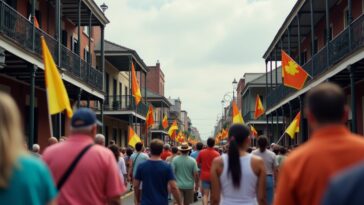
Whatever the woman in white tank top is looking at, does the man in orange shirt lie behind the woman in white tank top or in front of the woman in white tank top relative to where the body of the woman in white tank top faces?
behind

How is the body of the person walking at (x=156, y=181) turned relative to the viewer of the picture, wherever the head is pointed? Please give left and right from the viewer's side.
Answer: facing away from the viewer

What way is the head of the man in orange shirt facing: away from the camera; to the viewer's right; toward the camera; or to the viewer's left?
away from the camera

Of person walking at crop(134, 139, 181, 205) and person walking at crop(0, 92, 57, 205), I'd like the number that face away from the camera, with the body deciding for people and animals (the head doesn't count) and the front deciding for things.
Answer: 2

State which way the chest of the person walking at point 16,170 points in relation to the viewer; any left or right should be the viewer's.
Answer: facing away from the viewer

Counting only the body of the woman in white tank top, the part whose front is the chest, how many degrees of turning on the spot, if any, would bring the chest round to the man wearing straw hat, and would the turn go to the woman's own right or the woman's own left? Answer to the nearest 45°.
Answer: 0° — they already face them

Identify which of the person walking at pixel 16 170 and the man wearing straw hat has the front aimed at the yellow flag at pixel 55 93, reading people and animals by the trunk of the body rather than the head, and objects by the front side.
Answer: the person walking

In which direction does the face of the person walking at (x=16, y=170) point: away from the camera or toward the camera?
away from the camera

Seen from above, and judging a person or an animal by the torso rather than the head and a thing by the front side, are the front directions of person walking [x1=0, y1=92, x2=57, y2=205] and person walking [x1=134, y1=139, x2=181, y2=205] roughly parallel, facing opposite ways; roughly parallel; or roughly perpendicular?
roughly parallel

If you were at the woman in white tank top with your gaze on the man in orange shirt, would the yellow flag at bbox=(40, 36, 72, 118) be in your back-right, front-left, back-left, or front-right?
back-right

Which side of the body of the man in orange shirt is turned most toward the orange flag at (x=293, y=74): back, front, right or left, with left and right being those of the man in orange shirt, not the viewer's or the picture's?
front
